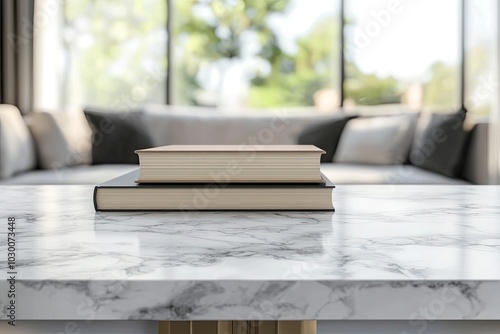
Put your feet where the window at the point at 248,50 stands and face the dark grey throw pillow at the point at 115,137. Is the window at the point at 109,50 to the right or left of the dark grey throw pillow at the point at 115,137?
right

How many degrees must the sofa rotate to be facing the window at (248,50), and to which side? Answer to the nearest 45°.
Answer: approximately 180°

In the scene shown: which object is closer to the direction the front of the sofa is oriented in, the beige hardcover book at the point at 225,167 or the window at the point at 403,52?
the beige hardcover book

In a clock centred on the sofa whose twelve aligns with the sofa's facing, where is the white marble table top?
The white marble table top is roughly at 12 o'clock from the sofa.

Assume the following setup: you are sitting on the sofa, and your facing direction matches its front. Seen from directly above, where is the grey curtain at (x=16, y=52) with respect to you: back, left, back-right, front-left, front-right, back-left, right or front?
back-right

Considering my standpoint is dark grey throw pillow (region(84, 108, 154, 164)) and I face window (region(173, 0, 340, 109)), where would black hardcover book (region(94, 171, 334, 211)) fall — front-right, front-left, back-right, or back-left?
back-right

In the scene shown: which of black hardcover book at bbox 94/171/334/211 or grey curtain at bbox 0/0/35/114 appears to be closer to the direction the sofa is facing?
the black hardcover book

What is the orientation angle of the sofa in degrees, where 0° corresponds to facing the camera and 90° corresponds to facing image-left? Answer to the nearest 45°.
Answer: approximately 0°

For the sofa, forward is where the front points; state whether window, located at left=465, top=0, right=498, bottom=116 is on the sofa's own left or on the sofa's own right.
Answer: on the sofa's own left
